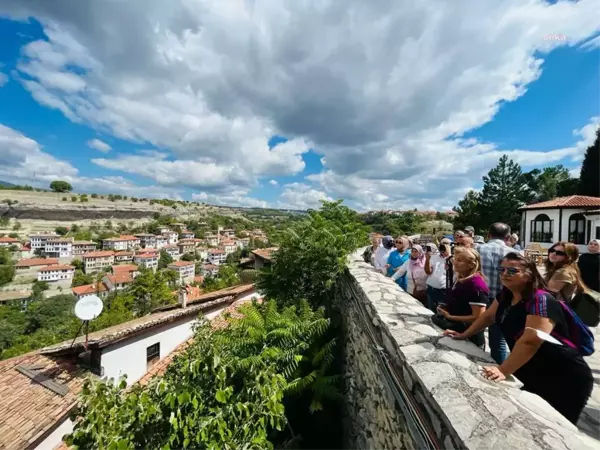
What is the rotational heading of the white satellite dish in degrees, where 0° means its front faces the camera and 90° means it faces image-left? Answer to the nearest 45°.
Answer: approximately 0°

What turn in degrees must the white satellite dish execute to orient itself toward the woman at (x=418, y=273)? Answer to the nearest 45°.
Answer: approximately 45° to its left

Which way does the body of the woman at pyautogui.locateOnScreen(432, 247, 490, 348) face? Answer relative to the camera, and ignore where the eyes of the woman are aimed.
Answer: to the viewer's left

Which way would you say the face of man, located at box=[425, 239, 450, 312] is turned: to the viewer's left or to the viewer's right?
to the viewer's left

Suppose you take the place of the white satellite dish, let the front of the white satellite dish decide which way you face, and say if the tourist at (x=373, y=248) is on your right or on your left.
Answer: on your left

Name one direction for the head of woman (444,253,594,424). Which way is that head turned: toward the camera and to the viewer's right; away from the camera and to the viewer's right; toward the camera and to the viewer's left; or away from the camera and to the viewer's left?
toward the camera and to the viewer's left

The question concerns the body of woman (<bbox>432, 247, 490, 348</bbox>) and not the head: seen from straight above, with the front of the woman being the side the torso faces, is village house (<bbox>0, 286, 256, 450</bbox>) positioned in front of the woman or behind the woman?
in front

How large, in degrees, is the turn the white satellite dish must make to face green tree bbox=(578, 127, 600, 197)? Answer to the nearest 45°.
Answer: approximately 90° to its left

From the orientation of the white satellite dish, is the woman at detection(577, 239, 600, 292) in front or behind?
in front
